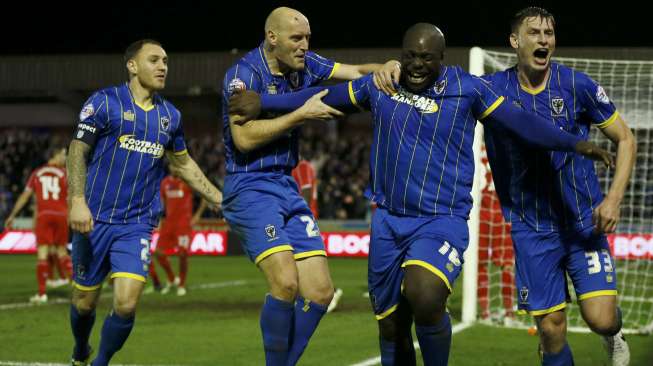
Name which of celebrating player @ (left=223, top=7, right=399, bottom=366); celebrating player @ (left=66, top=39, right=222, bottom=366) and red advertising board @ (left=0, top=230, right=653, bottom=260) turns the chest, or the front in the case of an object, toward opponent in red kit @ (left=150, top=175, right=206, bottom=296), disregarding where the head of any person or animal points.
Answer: the red advertising board

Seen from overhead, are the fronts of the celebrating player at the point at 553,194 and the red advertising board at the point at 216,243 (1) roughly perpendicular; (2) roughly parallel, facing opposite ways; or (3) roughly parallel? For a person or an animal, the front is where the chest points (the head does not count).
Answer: roughly parallel

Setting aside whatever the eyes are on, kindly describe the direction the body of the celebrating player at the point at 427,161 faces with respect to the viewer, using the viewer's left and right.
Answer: facing the viewer

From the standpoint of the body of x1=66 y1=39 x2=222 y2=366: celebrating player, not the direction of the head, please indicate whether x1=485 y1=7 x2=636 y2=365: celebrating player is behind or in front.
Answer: in front

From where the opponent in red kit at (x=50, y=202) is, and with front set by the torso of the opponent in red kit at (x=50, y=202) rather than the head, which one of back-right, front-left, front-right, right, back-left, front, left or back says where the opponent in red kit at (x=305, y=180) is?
back-right

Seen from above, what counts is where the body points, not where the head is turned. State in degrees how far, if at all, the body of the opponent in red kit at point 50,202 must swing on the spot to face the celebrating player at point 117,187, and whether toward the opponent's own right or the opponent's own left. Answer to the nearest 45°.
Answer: approximately 180°

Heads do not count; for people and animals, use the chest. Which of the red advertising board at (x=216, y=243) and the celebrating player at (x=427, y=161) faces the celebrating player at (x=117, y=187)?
the red advertising board

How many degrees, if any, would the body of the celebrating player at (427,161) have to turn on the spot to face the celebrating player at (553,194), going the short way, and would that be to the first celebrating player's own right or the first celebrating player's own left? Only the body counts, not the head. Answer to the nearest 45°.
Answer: approximately 135° to the first celebrating player's own left

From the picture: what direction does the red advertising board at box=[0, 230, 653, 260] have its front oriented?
toward the camera

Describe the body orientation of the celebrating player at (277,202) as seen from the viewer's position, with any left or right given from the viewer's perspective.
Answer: facing the viewer and to the right of the viewer

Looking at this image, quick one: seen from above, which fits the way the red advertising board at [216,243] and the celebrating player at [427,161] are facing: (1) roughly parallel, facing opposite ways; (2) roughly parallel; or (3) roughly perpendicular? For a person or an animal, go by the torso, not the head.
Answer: roughly parallel

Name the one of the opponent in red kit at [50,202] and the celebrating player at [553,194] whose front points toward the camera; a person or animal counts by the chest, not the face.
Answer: the celebrating player

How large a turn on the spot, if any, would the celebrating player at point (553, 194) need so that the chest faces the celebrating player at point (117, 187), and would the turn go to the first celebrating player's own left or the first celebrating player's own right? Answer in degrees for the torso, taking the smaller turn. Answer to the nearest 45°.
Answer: approximately 90° to the first celebrating player's own right

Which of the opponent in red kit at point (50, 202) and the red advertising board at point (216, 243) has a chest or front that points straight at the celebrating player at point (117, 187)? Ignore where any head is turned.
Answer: the red advertising board

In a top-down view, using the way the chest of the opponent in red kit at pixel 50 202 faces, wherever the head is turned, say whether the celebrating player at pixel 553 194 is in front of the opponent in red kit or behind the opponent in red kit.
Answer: behind

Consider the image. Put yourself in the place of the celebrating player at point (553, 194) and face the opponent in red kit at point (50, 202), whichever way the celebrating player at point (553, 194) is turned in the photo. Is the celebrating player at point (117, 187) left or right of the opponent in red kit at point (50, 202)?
left
